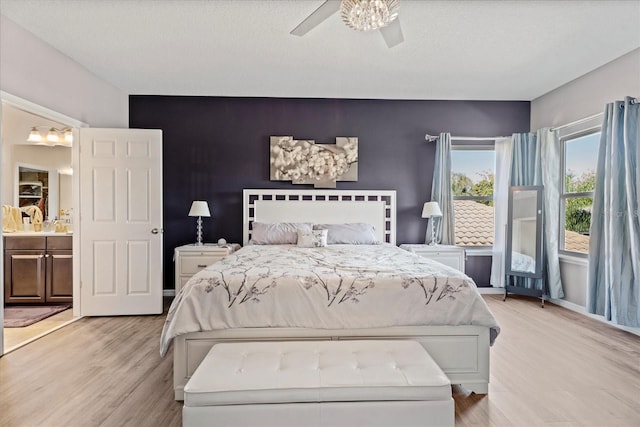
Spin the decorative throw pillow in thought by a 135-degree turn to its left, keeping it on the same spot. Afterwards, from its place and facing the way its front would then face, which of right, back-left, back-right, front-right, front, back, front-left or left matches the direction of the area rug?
back-left

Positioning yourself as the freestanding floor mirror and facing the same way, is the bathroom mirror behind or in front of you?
in front

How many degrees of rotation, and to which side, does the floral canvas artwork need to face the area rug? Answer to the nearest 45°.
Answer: approximately 90° to its right

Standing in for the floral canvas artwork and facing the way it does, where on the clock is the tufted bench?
The tufted bench is roughly at 12 o'clock from the floral canvas artwork.

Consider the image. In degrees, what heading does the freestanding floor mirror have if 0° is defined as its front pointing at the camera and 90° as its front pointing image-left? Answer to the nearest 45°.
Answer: approximately 45°

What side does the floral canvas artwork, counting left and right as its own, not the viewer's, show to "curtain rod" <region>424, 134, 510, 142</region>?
left

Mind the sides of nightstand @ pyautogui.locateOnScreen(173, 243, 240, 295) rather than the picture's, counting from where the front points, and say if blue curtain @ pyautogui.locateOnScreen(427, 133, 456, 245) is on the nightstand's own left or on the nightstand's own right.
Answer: on the nightstand's own left

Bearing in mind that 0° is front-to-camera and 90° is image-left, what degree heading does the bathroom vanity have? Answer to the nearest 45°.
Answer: approximately 0°
